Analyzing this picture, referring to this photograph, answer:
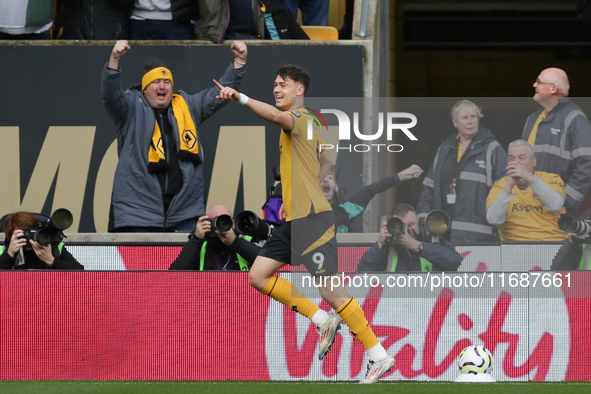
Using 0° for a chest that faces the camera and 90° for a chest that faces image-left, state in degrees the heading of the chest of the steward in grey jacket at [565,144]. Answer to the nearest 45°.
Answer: approximately 45°

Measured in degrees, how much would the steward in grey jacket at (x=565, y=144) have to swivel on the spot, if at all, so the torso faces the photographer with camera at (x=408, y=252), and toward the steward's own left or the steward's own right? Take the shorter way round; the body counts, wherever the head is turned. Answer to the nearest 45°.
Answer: approximately 45° to the steward's own right

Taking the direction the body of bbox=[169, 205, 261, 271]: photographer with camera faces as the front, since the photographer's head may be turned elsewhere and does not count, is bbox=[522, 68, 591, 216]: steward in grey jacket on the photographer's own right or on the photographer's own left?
on the photographer's own left

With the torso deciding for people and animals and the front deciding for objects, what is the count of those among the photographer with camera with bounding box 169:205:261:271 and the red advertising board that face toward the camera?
2

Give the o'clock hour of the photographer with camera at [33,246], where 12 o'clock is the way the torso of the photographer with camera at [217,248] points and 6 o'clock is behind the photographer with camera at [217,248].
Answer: the photographer with camera at [33,246] is roughly at 3 o'clock from the photographer with camera at [217,248].

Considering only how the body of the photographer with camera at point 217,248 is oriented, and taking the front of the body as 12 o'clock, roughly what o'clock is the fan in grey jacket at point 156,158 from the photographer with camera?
The fan in grey jacket is roughly at 5 o'clock from the photographer with camera.
